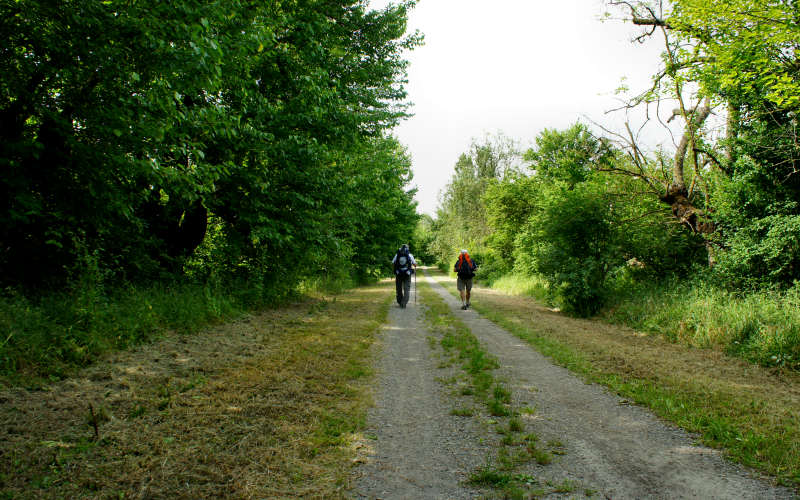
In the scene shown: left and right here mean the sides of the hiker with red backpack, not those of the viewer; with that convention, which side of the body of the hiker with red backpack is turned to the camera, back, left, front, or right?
back

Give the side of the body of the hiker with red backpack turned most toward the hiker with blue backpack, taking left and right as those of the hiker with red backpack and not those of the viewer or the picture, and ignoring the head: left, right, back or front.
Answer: left

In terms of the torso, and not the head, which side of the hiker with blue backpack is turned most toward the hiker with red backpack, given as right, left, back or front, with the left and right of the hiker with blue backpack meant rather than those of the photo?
right

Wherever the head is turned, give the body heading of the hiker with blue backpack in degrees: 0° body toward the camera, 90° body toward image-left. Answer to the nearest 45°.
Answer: approximately 180°

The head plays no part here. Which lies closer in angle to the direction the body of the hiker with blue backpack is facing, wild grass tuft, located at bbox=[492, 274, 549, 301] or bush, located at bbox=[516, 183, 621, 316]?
the wild grass tuft

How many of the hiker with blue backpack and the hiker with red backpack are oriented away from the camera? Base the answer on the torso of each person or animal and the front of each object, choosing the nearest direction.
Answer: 2
